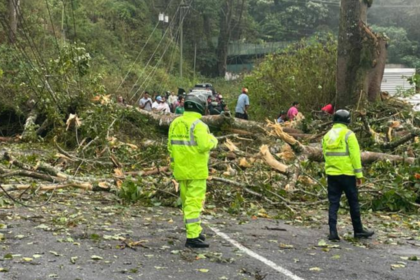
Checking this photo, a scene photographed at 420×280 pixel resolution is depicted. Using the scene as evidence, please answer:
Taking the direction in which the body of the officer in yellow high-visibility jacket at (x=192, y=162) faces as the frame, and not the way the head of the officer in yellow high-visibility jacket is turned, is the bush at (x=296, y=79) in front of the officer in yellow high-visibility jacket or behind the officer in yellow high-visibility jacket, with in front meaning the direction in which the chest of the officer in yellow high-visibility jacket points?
in front

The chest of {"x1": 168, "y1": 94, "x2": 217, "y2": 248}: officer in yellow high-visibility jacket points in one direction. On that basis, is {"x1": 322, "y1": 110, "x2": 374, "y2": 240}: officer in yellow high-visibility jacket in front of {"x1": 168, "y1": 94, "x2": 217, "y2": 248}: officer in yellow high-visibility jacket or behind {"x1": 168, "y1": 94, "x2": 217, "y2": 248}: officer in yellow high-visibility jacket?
in front

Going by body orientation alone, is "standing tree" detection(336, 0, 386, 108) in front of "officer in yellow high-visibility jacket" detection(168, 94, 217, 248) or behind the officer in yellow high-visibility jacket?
in front

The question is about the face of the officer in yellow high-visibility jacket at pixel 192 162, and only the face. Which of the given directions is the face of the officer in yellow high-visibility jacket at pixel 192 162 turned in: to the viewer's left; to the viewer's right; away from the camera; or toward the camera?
away from the camera

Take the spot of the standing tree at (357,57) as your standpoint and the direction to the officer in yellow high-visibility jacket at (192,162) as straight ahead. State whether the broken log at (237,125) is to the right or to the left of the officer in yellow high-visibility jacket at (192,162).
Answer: right

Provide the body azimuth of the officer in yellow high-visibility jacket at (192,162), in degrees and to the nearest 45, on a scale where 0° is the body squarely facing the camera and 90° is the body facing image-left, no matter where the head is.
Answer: approximately 225°

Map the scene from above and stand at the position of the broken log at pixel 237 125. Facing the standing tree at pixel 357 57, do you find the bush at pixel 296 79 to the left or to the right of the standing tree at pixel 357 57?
left
